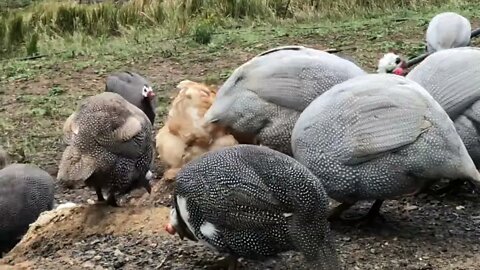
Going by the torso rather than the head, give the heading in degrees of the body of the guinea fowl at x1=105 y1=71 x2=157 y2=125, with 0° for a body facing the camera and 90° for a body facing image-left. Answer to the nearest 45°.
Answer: approximately 270°

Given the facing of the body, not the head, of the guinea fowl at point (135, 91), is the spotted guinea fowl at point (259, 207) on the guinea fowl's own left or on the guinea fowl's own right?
on the guinea fowl's own right

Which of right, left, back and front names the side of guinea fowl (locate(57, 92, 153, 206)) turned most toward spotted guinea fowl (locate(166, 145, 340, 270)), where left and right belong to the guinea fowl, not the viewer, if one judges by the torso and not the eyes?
right

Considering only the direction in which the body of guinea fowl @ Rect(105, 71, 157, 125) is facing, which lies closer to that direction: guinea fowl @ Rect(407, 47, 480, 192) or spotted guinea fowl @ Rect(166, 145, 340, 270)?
the guinea fowl

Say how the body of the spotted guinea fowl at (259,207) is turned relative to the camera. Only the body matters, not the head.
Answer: to the viewer's left
